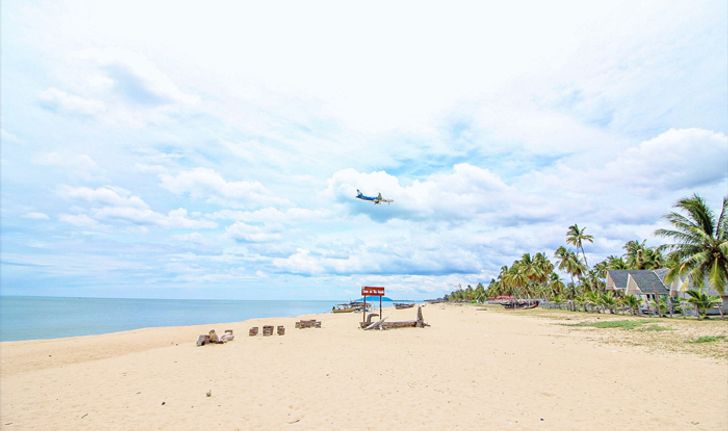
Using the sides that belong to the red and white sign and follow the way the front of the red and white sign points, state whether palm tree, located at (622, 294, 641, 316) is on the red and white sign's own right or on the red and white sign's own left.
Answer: on the red and white sign's own left

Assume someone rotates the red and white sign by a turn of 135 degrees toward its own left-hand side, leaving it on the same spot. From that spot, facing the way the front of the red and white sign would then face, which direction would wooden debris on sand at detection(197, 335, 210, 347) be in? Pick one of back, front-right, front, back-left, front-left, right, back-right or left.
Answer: back

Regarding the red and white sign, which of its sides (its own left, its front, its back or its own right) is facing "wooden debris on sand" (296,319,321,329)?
right

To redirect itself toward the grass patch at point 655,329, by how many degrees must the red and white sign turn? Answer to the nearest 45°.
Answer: approximately 90° to its left

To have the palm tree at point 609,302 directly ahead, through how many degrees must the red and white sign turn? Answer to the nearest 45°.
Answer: approximately 135° to its left

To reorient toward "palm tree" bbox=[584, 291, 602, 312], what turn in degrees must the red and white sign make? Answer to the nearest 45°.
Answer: approximately 135° to its left

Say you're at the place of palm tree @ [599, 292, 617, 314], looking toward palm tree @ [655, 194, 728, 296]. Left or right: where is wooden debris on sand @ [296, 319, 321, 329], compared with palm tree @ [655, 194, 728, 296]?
right

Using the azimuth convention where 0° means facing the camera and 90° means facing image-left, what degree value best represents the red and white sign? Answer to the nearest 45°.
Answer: approximately 0°

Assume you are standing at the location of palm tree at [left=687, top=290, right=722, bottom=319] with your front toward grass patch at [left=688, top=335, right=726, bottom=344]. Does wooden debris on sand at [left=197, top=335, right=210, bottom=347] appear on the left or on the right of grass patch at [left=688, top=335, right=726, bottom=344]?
right

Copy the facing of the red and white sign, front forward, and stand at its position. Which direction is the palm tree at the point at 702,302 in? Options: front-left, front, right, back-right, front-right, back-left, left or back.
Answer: left
